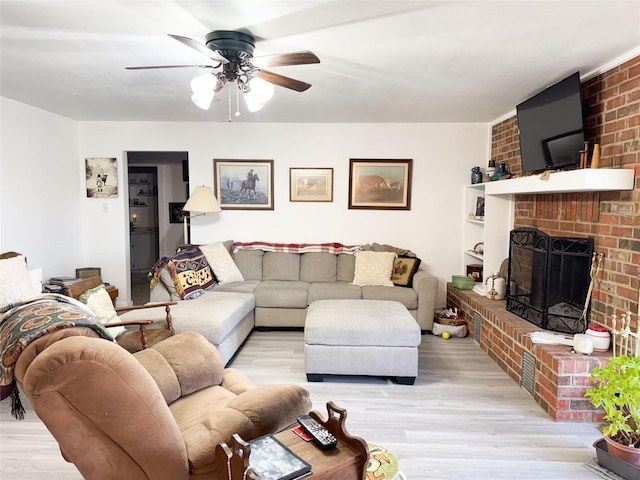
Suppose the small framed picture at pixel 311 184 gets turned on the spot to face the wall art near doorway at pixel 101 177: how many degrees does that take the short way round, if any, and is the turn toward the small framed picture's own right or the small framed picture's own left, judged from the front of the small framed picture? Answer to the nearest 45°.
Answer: approximately 90° to the small framed picture's own right

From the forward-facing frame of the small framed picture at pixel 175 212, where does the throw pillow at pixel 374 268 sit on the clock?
The throw pillow is roughly at 11 o'clock from the small framed picture.

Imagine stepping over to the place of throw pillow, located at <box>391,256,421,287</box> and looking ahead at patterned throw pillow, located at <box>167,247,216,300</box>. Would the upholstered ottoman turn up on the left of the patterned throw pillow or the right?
left

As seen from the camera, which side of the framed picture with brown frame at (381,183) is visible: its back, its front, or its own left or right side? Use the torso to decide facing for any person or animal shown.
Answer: front

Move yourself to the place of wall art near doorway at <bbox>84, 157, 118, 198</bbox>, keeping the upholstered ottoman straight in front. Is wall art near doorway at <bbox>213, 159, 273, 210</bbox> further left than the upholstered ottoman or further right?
left

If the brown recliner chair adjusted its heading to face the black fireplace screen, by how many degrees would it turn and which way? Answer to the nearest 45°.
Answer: approximately 45° to its right

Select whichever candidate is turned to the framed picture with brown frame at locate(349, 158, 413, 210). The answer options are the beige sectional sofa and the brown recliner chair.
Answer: the brown recliner chair

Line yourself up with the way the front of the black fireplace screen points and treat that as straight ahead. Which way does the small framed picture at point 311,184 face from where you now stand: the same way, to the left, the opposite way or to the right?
to the left

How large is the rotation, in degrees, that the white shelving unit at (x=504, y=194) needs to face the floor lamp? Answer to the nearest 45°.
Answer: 0° — it already faces it

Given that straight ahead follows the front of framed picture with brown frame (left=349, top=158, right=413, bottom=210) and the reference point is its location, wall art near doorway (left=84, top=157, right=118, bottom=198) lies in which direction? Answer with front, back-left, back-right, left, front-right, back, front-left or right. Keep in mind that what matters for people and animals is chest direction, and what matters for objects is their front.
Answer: right

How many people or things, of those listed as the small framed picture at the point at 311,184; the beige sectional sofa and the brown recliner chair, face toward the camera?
2

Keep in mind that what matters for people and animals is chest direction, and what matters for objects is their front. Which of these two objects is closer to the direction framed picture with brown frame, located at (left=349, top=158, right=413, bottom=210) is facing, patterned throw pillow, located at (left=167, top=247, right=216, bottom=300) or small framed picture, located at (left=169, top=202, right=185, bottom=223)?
the patterned throw pillow

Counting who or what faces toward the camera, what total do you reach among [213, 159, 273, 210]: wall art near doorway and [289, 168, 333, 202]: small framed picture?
2

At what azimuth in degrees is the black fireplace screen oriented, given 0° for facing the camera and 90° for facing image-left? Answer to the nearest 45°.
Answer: approximately 45°
